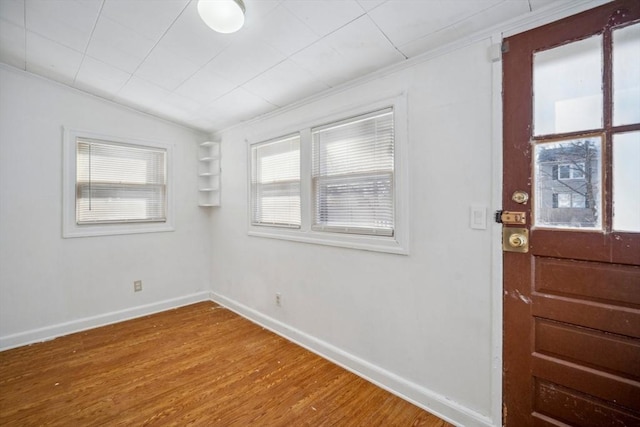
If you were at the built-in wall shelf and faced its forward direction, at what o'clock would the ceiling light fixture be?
The ceiling light fixture is roughly at 12 o'clock from the built-in wall shelf.

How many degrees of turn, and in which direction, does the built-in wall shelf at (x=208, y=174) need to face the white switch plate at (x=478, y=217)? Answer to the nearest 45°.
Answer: approximately 45° to its left

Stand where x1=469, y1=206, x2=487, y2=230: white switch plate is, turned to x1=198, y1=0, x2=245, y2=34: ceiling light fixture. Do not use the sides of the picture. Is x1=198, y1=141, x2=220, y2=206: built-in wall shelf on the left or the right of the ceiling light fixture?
right

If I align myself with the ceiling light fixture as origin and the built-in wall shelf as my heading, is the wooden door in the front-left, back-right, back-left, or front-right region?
back-right

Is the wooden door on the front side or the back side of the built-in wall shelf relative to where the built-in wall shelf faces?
on the front side

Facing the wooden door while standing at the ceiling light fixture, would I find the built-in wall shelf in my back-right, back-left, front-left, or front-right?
back-left

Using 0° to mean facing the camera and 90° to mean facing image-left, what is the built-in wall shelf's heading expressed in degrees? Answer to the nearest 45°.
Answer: approximately 0°
